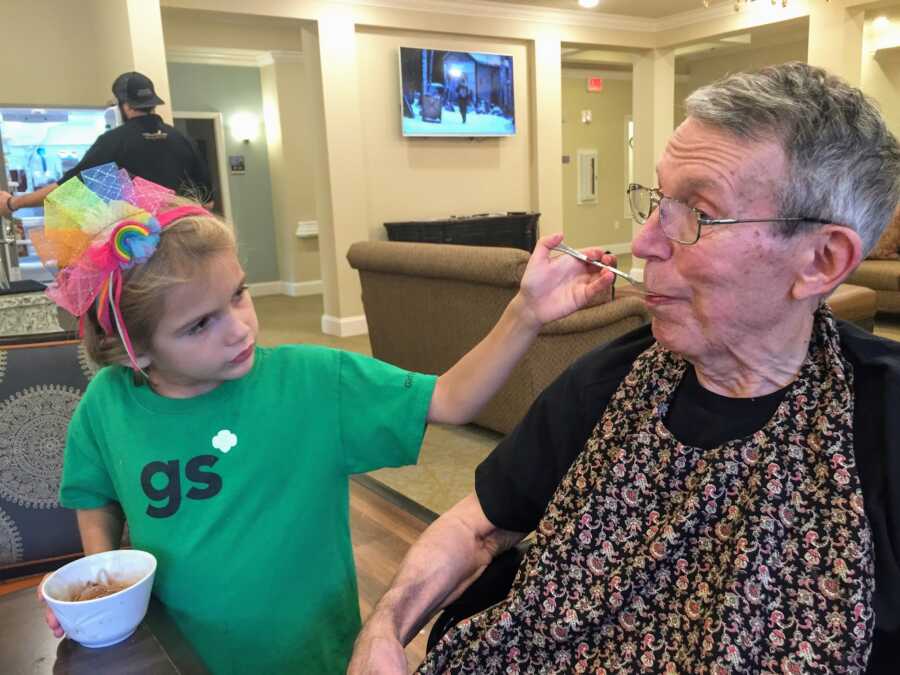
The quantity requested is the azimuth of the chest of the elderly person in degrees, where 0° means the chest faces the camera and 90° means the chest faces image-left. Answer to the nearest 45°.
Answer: approximately 45°

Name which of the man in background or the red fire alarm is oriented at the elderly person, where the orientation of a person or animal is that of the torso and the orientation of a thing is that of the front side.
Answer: the red fire alarm

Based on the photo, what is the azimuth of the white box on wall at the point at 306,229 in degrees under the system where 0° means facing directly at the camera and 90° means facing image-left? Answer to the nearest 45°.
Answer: approximately 0°

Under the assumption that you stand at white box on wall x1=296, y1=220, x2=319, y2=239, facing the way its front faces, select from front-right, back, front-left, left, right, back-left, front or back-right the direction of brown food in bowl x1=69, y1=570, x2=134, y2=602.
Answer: front

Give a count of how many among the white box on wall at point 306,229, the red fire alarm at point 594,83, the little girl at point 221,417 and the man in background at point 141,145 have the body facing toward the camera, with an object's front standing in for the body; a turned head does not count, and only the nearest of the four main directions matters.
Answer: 3

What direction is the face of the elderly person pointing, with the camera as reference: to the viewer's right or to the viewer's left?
to the viewer's left

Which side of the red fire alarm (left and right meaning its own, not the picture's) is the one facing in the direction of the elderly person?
front

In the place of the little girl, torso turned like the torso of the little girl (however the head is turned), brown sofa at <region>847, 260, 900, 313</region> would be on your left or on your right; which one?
on your left

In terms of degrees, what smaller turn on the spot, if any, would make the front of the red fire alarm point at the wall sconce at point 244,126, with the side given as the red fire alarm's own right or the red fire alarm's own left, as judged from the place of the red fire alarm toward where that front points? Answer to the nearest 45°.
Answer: approximately 45° to the red fire alarm's own right

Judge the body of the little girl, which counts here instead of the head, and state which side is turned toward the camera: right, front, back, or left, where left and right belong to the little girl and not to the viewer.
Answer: front

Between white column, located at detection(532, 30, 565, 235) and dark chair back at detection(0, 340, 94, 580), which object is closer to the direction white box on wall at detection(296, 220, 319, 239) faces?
the dark chair back

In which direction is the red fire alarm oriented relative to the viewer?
toward the camera

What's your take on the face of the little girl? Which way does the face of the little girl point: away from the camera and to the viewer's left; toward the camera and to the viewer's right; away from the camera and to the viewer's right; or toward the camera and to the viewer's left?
toward the camera and to the viewer's right

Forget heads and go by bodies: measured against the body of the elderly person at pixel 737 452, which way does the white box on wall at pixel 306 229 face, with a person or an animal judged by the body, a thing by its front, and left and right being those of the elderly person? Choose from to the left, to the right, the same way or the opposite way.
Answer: to the left
